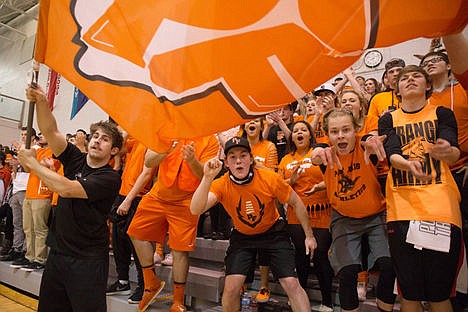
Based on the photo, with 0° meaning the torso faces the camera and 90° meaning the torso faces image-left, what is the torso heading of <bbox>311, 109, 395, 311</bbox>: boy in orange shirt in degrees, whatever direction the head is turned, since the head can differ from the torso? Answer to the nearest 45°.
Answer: approximately 0°

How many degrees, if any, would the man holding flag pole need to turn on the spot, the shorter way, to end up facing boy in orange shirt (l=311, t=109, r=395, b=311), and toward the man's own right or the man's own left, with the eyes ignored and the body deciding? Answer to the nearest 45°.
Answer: approximately 135° to the man's own left

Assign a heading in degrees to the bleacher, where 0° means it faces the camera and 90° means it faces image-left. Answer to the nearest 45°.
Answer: approximately 0°

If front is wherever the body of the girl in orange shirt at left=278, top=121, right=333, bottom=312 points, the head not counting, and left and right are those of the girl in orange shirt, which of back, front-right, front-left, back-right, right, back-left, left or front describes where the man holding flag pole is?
front-right

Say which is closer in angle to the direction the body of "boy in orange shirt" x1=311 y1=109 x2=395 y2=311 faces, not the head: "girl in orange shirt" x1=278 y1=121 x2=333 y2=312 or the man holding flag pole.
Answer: the man holding flag pole

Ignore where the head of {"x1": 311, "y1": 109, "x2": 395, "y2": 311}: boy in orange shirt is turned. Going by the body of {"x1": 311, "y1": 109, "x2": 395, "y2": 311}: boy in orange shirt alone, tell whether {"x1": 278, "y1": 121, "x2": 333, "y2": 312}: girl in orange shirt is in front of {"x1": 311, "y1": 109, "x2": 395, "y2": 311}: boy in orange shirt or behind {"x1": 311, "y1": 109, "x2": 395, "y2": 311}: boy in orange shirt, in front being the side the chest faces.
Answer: behind

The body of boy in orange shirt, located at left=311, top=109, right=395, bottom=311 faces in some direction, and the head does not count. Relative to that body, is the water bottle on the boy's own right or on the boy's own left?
on the boy's own right
